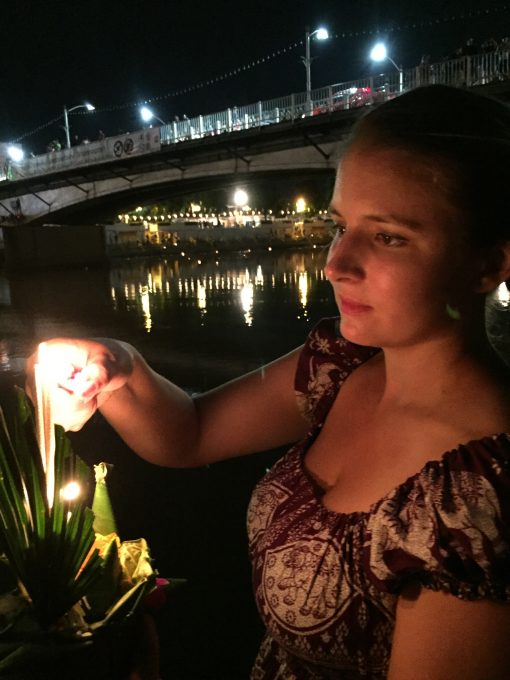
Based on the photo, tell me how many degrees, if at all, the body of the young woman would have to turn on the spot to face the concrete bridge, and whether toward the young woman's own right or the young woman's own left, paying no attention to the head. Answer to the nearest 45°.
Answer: approximately 135° to the young woman's own right

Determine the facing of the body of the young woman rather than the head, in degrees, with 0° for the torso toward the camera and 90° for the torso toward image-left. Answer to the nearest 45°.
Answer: approximately 45°

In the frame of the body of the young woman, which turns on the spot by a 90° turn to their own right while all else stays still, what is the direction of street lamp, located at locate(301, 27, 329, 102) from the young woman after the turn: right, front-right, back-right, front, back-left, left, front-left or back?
front-right
